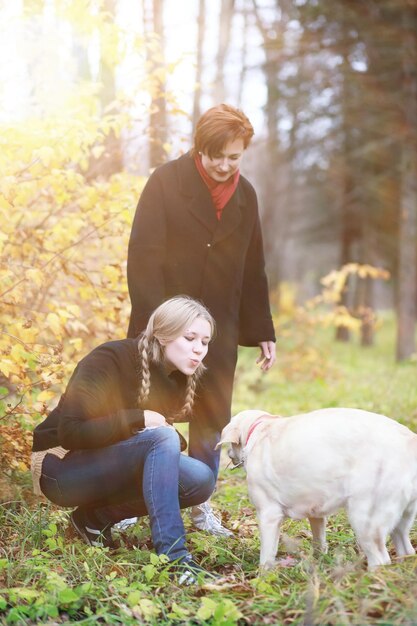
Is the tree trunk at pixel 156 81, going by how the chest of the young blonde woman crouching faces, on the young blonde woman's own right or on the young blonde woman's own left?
on the young blonde woman's own left

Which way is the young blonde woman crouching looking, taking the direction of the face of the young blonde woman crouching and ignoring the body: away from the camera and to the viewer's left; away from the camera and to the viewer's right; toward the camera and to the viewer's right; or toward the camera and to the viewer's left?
toward the camera and to the viewer's right

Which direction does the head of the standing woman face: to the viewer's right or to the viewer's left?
to the viewer's right

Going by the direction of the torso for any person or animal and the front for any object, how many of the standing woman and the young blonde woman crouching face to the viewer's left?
0

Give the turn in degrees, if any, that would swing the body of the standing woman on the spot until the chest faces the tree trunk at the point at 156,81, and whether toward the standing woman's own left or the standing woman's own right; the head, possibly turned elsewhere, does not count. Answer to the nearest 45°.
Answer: approximately 135° to the standing woman's own left

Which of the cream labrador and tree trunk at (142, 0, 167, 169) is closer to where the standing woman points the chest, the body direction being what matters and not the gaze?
the cream labrador

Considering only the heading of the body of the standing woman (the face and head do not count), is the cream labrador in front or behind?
in front

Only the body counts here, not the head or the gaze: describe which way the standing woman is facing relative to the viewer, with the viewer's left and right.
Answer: facing the viewer and to the right of the viewer

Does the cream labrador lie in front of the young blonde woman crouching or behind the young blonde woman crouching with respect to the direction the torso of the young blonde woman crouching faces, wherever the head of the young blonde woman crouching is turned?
in front
